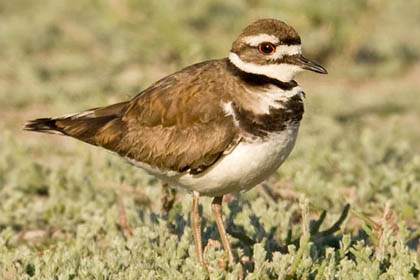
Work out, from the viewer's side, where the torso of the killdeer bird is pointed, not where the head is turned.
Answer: to the viewer's right
